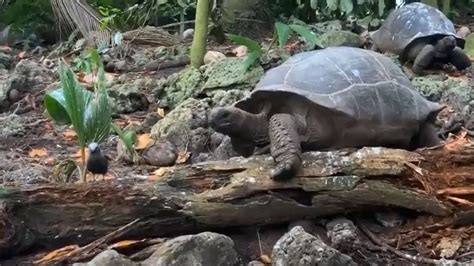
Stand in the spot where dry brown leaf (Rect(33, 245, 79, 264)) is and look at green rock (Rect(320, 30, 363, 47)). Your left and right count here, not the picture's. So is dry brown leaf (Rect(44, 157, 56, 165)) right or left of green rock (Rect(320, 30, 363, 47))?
left

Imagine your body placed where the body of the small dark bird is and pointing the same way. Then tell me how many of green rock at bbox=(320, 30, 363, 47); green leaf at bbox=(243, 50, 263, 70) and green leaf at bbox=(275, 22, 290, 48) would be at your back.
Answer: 3

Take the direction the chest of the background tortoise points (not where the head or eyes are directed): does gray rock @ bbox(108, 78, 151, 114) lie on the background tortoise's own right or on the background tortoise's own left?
on the background tortoise's own right

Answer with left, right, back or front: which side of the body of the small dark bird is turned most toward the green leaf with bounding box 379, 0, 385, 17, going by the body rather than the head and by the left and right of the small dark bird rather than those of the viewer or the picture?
back

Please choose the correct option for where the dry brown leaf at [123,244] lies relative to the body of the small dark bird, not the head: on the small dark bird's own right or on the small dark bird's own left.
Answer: on the small dark bird's own left

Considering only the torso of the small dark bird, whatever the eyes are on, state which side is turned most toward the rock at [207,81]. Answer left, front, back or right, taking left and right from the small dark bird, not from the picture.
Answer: back

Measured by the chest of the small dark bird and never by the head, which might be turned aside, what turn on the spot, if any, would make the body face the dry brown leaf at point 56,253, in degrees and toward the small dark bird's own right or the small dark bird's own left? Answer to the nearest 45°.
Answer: approximately 45° to the small dark bird's own left

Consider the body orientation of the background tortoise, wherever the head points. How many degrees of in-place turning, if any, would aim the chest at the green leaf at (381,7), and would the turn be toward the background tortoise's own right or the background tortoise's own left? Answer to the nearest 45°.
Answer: approximately 135° to the background tortoise's own left

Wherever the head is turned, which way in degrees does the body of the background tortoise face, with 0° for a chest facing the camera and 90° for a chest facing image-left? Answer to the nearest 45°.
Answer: approximately 315°
